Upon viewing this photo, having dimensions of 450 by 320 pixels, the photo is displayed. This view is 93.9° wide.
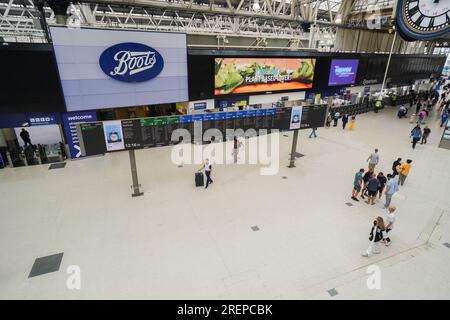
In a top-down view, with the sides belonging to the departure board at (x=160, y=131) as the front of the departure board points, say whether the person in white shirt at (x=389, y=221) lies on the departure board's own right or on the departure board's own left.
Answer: on the departure board's own left

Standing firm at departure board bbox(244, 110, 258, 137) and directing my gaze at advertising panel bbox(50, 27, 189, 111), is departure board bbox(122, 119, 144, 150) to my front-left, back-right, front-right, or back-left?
front-left

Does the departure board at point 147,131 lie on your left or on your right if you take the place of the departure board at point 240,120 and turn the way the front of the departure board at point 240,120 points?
on your right

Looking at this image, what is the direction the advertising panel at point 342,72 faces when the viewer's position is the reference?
facing the viewer

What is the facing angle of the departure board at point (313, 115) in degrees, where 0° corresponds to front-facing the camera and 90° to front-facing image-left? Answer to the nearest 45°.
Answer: approximately 0°

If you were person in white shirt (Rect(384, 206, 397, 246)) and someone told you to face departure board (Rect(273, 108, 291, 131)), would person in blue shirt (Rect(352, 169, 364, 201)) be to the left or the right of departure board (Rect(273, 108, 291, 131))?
right

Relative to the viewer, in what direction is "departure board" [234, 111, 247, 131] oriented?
toward the camera

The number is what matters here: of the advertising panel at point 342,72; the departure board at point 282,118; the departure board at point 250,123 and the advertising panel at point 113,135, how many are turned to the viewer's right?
0

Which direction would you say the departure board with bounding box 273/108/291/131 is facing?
toward the camera

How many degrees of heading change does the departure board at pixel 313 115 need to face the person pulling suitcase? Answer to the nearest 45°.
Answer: approximately 45° to its right

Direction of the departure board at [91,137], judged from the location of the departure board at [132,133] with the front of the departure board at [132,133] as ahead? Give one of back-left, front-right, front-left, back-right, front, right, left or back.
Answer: right

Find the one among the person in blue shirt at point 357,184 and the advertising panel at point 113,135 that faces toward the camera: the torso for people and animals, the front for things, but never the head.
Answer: the advertising panel

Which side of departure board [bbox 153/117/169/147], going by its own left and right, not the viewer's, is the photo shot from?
front
